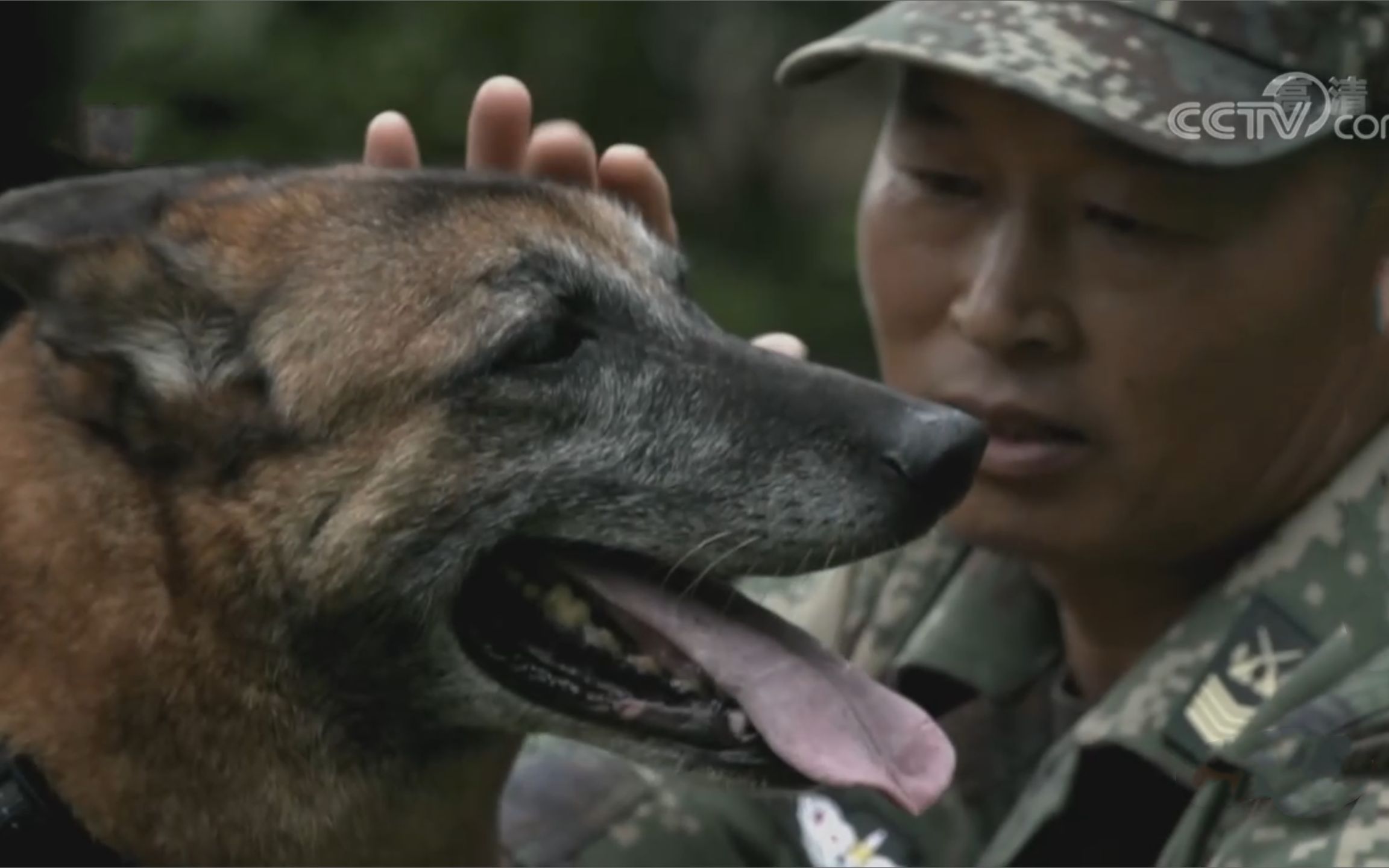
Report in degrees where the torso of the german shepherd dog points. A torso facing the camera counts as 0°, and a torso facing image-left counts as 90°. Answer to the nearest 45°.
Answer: approximately 270°

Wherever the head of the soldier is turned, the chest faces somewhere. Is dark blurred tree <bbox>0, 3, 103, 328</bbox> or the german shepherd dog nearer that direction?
the german shepherd dog

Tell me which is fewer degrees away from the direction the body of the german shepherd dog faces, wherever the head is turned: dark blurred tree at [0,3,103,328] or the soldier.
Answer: the soldier

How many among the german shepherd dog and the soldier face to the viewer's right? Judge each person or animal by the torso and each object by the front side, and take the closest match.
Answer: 1

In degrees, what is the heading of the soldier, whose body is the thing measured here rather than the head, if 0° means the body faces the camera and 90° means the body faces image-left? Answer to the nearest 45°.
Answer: approximately 45°

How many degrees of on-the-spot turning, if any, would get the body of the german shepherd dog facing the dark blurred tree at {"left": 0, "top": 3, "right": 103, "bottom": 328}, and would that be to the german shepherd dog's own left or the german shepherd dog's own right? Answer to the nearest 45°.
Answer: approximately 135° to the german shepherd dog's own left

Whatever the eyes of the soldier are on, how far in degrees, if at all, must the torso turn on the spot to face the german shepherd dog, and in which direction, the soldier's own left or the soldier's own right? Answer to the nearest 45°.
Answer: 0° — they already face it
